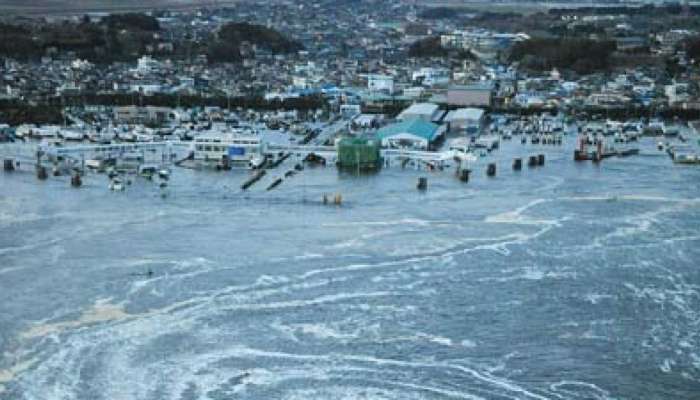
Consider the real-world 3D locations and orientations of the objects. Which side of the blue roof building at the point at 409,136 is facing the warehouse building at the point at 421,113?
back

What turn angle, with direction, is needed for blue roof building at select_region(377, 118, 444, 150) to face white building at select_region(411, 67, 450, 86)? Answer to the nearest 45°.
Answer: approximately 180°

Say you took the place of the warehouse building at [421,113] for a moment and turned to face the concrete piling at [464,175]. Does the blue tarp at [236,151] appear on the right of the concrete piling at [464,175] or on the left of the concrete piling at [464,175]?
right

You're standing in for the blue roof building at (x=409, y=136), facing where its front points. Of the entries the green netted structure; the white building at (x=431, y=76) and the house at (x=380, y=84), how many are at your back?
2

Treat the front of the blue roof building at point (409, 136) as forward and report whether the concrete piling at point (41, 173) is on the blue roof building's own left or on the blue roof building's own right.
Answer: on the blue roof building's own right

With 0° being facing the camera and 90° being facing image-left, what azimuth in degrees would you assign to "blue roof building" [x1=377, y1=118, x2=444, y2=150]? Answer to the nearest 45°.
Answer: approximately 0°

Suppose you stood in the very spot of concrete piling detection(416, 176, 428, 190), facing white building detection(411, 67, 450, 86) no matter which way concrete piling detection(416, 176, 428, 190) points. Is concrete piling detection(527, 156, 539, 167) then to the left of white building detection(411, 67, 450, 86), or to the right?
right

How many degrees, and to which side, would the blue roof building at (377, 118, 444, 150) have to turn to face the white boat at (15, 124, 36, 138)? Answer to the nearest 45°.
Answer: approximately 90° to its right
